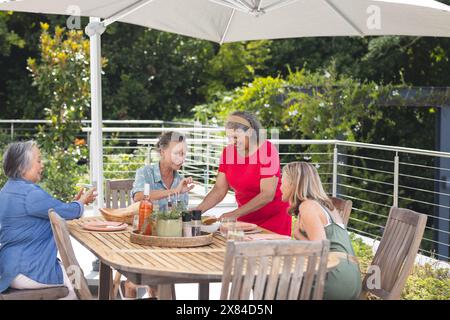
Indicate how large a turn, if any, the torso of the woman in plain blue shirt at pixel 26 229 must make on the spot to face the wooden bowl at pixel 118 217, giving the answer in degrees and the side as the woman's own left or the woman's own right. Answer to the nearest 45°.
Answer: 0° — they already face it

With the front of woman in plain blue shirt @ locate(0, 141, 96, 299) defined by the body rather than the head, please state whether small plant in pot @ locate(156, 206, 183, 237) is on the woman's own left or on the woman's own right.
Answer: on the woman's own right

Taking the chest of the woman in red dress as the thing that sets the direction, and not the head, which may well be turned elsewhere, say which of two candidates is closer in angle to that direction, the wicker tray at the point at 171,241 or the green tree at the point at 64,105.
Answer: the wicker tray

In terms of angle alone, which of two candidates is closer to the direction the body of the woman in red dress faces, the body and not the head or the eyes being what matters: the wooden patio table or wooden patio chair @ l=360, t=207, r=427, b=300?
the wooden patio table
